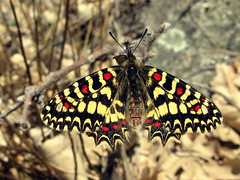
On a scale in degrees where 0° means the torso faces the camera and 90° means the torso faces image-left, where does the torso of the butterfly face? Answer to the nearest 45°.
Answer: approximately 180°
